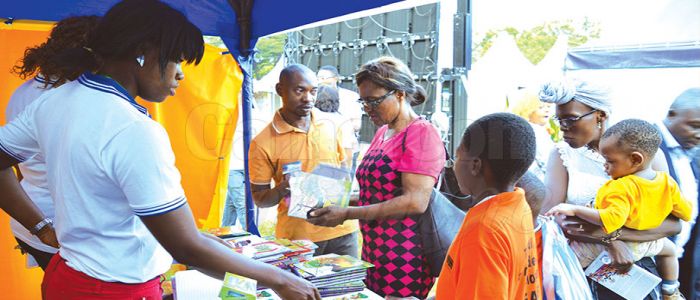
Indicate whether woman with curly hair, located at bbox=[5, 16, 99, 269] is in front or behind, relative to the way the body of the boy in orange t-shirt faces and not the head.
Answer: in front

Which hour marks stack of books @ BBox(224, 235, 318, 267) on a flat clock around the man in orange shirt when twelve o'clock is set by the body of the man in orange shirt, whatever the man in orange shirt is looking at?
The stack of books is roughly at 2 o'clock from the man in orange shirt.

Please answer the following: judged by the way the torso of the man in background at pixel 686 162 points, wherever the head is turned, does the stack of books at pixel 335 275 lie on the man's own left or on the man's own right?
on the man's own right

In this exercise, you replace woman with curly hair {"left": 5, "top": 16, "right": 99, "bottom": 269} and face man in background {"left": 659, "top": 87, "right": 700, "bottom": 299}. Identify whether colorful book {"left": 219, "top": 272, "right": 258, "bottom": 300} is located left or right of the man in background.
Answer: right

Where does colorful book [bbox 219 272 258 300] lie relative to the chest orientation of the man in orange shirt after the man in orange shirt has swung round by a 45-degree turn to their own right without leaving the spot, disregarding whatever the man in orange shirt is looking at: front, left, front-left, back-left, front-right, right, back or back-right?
front

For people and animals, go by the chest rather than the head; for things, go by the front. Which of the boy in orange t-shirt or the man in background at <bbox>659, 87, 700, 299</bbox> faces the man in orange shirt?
the boy in orange t-shirt

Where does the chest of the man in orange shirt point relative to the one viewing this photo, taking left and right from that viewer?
facing the viewer and to the right of the viewer

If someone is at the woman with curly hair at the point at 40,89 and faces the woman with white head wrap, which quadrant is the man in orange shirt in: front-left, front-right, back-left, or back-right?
front-left

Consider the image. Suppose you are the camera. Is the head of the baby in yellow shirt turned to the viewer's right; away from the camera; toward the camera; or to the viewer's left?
to the viewer's left

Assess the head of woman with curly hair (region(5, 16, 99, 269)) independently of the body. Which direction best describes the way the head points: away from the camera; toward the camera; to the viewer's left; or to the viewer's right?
to the viewer's right

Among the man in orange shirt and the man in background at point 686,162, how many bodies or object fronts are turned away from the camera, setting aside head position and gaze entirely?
0

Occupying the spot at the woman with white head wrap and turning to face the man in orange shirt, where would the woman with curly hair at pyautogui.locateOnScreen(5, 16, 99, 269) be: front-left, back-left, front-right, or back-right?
front-left

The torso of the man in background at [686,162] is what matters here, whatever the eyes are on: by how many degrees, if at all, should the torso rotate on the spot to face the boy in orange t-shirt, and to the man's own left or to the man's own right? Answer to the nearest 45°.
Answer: approximately 45° to the man's own right

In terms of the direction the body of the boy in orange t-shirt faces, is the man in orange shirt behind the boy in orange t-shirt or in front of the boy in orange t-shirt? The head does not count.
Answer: in front

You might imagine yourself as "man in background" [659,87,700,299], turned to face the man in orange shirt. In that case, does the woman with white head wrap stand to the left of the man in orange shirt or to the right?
left
